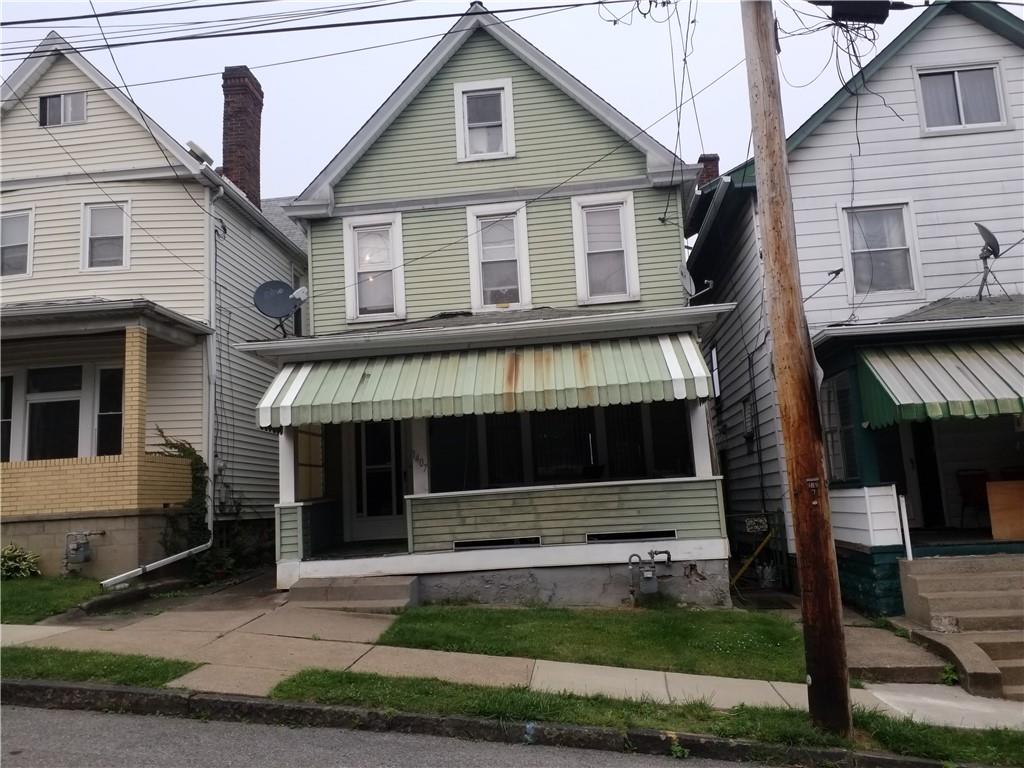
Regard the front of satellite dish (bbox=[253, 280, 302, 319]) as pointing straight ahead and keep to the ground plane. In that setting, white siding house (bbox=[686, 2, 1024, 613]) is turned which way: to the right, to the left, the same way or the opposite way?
to the right

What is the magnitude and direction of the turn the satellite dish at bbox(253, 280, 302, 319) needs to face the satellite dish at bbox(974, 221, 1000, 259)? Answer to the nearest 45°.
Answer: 0° — it already faces it

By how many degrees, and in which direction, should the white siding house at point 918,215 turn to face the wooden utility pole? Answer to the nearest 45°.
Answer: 0° — it already faces it

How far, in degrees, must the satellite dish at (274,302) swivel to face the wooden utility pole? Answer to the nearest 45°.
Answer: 0° — it already faces it

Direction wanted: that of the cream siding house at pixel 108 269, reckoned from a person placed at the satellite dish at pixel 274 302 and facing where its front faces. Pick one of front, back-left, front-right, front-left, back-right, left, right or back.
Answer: back

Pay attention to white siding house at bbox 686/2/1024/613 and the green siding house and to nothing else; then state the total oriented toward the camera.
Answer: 2

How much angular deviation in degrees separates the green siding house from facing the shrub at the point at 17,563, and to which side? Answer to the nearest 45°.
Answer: approximately 90° to its right

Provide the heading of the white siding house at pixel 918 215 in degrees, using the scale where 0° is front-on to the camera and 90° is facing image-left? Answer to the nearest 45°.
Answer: approximately 0°

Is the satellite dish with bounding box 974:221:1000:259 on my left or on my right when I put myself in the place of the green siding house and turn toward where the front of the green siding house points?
on my left

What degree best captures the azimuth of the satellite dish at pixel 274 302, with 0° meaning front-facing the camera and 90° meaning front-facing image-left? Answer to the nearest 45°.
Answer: approximately 315°
